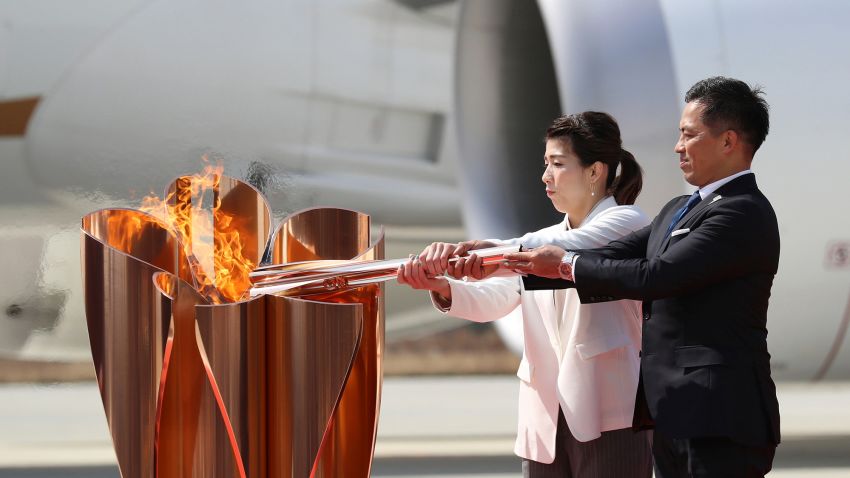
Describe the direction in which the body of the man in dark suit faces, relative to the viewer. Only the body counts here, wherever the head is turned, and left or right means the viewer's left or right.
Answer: facing to the left of the viewer

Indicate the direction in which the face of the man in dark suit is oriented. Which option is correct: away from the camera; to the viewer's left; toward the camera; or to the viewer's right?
to the viewer's left

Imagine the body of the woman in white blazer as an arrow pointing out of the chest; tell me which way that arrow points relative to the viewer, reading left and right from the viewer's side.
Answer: facing the viewer and to the left of the viewer

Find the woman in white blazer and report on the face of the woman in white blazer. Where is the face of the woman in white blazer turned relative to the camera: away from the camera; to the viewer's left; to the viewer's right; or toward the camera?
to the viewer's left

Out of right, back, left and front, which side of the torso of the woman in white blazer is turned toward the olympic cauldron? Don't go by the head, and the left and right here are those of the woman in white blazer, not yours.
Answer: front

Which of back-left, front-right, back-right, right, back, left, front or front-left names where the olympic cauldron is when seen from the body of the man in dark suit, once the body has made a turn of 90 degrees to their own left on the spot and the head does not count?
right

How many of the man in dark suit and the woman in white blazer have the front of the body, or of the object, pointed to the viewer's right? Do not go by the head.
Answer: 0

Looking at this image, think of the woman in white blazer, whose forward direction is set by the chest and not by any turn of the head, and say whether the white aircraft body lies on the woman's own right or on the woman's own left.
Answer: on the woman's own right
